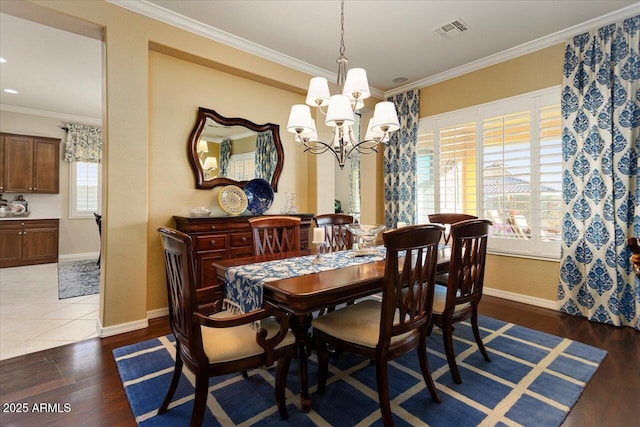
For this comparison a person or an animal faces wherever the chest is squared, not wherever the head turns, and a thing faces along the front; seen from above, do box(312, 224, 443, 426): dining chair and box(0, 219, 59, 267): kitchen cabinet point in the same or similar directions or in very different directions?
very different directions

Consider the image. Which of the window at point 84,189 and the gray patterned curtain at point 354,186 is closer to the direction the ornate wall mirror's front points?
the gray patterned curtain

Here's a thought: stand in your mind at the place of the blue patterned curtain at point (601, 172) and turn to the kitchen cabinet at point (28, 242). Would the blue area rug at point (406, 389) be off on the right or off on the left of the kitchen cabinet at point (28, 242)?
left

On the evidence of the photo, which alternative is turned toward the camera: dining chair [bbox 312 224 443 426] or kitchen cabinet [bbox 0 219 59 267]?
the kitchen cabinet

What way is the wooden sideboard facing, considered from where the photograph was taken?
facing the viewer and to the right of the viewer

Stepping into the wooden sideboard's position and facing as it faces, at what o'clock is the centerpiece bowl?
The centerpiece bowl is roughly at 12 o'clock from the wooden sideboard.

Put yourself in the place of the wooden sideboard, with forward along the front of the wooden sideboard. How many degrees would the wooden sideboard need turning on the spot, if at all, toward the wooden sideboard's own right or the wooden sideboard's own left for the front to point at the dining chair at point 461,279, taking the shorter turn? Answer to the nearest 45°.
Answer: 0° — it already faces it

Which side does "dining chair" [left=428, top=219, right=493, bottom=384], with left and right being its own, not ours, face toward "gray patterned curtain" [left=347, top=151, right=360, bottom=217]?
front

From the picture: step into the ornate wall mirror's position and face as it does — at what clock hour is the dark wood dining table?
The dark wood dining table is roughly at 1 o'clock from the ornate wall mirror.

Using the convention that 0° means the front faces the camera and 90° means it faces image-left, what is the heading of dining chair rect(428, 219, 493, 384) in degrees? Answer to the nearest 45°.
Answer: approximately 135°

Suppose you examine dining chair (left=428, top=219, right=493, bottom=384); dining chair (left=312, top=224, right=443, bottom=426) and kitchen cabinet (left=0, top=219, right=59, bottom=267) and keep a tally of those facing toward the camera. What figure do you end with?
1

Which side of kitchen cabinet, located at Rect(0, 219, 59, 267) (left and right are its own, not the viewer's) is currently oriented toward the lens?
front

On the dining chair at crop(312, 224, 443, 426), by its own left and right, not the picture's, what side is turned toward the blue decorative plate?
front

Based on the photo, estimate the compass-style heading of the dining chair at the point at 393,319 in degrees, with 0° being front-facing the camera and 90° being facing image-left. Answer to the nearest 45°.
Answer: approximately 135°

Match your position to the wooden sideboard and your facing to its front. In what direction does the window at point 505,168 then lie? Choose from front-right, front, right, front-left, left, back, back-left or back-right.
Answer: front-left
